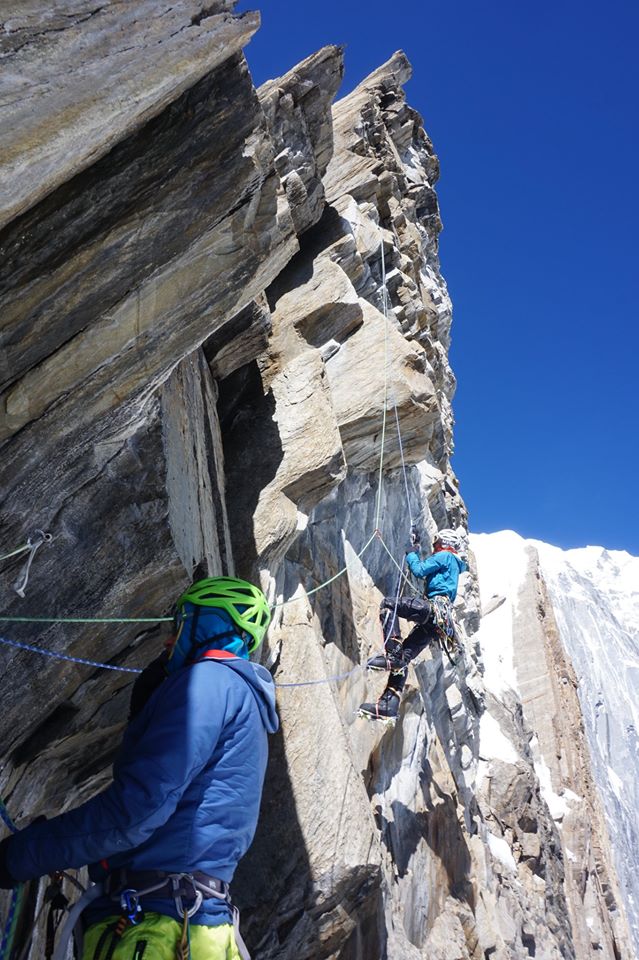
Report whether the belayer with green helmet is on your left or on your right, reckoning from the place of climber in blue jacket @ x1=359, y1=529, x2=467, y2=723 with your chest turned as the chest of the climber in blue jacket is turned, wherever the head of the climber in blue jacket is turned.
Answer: on your left

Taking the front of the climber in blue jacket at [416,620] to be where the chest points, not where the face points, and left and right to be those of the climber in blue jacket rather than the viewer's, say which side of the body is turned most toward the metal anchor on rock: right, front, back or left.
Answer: left

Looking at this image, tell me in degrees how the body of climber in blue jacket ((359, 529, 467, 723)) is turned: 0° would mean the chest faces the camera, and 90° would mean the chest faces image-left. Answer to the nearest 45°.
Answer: approximately 90°
